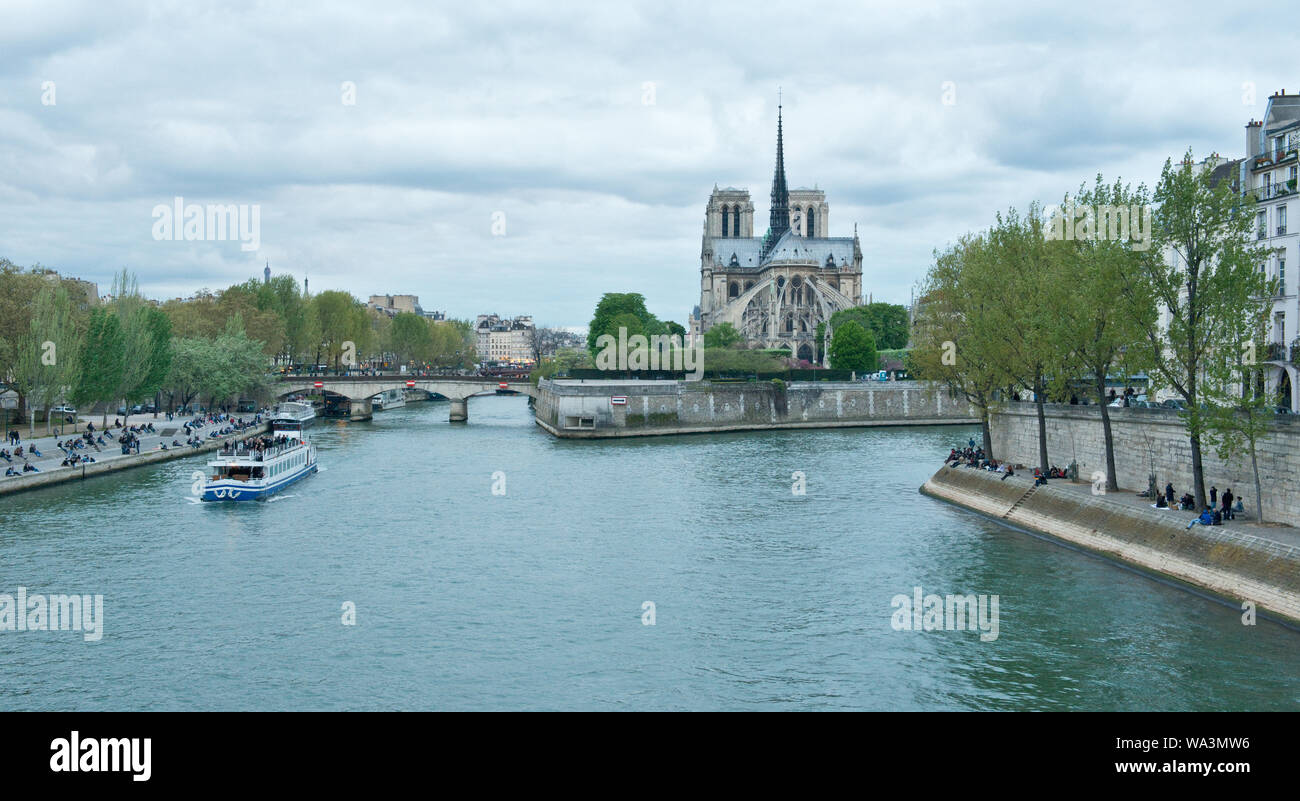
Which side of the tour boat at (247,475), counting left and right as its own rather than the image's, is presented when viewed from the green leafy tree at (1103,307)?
left

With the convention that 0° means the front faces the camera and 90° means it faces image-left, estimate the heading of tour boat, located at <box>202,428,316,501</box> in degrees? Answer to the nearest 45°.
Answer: approximately 45°

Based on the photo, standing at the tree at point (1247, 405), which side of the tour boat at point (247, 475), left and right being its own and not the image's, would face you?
left

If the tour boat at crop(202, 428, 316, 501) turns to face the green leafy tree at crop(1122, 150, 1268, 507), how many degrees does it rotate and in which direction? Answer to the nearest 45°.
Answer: approximately 90° to its left

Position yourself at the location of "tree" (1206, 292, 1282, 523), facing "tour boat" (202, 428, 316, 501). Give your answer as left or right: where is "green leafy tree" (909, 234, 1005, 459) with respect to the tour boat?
right
